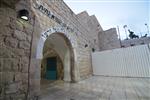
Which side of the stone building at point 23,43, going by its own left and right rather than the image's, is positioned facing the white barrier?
left
